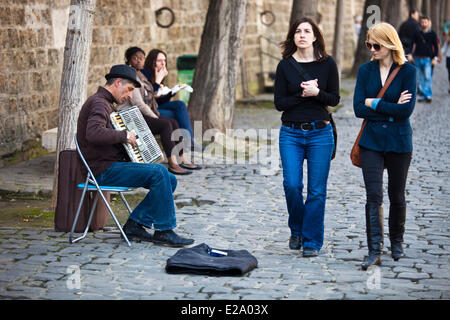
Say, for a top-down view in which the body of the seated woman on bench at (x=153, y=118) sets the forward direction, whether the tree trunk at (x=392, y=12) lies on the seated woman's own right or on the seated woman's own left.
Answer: on the seated woman's own left

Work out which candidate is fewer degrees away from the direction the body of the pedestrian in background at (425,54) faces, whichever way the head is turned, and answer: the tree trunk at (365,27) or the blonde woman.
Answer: the blonde woman

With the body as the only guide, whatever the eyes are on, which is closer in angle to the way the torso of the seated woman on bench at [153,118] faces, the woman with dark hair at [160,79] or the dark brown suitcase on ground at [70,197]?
the dark brown suitcase on ground

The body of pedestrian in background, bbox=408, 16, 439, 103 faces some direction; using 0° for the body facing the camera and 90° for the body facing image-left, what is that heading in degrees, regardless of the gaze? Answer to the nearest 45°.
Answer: approximately 0°

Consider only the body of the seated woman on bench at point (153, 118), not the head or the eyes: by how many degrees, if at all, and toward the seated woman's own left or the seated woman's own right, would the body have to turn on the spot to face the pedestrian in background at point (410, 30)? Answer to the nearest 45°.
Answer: approximately 90° to the seated woman's own left

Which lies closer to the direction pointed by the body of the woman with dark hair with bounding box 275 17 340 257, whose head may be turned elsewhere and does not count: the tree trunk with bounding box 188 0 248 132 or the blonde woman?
the blonde woman

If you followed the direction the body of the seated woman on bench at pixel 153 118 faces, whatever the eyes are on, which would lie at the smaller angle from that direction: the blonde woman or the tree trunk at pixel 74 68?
the blonde woman

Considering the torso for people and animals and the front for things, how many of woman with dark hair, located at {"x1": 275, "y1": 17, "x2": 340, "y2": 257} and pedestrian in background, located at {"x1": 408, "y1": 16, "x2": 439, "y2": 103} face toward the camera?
2

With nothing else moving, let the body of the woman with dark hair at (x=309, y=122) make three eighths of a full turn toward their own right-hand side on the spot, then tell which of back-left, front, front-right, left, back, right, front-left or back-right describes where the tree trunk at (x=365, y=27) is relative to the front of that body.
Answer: front-right

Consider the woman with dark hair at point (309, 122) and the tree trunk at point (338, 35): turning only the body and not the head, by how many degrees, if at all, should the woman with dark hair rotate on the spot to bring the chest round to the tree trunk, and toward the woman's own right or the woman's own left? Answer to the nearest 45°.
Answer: approximately 180°

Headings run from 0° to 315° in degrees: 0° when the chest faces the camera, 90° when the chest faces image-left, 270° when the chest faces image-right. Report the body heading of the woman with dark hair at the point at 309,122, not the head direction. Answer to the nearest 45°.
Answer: approximately 0°

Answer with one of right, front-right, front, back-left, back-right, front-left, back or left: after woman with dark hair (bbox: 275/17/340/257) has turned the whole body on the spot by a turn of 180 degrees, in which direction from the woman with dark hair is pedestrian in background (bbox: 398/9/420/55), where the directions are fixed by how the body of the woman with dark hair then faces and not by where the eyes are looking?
front
